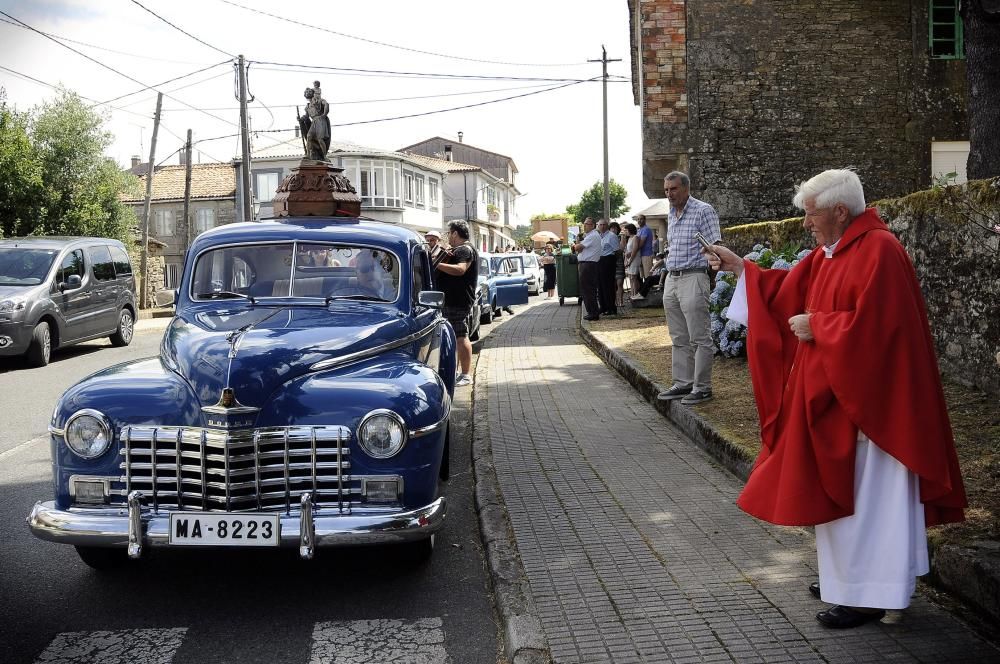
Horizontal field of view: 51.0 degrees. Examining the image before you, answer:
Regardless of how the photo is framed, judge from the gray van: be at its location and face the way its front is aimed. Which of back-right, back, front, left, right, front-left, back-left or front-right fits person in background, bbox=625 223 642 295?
back-left

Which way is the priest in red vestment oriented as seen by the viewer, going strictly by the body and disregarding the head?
to the viewer's left

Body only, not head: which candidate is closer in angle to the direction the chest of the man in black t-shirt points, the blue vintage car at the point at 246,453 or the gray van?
the gray van

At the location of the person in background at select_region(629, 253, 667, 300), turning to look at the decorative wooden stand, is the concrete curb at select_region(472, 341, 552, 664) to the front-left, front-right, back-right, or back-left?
front-left

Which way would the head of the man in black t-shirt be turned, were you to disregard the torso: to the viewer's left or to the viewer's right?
to the viewer's left

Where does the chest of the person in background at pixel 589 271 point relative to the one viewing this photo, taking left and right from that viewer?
facing to the left of the viewer

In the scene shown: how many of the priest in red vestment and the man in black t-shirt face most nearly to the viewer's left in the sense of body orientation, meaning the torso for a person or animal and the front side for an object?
2

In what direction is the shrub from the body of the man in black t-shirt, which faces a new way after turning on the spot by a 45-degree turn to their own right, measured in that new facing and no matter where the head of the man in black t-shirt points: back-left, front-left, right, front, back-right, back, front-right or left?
back-right

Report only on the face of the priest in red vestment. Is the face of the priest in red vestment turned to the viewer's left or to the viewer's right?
to the viewer's left

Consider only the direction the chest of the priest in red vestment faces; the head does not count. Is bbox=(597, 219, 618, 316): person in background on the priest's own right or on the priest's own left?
on the priest's own right

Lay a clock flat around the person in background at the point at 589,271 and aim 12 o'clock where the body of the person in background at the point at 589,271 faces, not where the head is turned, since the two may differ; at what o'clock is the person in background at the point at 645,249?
the person in background at the point at 645,249 is roughly at 4 o'clock from the person in background at the point at 589,271.

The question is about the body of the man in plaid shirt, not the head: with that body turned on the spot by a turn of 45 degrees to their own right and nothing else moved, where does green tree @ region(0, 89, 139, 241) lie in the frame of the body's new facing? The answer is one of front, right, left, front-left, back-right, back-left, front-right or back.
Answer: front-right

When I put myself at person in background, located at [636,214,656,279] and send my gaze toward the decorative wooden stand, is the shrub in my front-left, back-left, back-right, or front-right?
front-left

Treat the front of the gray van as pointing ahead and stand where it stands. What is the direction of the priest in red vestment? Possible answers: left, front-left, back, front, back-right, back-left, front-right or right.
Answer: front-left

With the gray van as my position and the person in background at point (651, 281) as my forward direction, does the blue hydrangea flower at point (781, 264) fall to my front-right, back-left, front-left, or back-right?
front-right

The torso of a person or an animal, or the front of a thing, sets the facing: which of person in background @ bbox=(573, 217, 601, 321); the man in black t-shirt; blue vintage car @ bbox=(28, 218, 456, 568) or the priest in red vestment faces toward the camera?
the blue vintage car

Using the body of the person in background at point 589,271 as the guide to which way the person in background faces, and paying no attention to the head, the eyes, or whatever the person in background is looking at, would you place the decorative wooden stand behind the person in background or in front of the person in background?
in front

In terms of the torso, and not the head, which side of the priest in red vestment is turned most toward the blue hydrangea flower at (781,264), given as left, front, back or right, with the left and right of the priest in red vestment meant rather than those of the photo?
right
